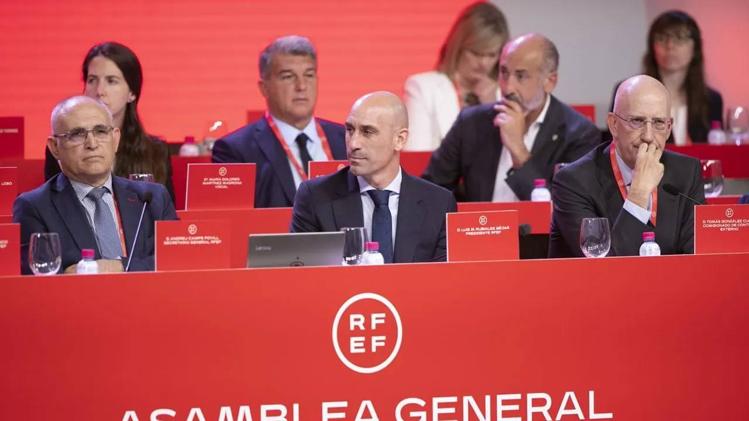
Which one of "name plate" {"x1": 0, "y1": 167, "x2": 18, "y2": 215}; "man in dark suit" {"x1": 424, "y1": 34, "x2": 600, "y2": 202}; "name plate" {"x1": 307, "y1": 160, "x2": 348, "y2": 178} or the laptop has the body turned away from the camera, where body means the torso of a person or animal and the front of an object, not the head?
the laptop

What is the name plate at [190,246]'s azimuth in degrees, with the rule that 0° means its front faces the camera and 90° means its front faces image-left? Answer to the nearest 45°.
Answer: approximately 0°

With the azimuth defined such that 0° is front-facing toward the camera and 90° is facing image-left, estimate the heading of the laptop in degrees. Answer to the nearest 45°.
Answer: approximately 180°

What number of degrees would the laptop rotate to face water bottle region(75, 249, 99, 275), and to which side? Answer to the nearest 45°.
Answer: approximately 90° to its left

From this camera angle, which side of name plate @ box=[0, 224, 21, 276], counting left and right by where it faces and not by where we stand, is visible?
front

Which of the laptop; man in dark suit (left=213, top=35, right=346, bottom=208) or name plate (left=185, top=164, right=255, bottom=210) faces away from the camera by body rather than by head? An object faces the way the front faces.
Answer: the laptop

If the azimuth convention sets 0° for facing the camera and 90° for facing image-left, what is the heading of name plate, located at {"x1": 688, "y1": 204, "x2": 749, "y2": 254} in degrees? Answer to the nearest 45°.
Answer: approximately 0°

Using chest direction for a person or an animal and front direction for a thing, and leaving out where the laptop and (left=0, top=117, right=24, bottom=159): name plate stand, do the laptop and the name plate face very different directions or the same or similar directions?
very different directions

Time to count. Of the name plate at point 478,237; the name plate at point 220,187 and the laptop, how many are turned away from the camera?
1

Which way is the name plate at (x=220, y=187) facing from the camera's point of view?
toward the camera

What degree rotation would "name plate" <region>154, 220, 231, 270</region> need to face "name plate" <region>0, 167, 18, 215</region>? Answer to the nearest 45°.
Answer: approximately 135° to its right

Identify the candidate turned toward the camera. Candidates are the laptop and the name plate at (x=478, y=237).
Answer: the name plate
